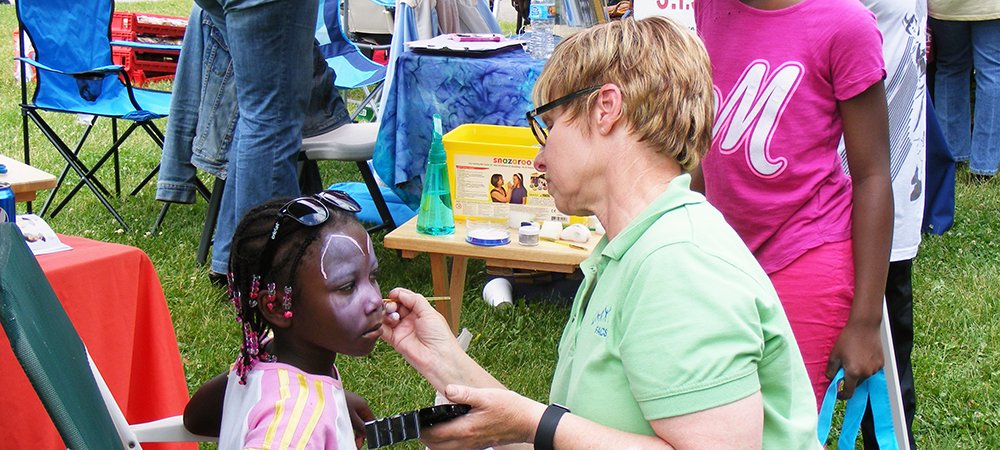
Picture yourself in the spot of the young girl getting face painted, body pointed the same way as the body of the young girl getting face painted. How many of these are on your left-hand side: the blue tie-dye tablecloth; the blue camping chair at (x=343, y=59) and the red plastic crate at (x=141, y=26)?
3

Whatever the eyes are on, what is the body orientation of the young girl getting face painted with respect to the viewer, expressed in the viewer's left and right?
facing to the right of the viewer

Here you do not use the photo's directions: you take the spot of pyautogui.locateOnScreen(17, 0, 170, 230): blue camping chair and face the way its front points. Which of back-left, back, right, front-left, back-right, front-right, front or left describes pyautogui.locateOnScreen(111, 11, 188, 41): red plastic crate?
back-left

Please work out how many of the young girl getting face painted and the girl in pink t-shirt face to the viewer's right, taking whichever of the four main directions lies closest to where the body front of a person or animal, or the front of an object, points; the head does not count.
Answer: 1

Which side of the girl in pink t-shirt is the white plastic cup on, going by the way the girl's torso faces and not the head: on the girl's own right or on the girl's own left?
on the girl's own right

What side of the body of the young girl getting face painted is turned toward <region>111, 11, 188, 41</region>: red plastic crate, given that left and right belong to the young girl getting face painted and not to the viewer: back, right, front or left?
left

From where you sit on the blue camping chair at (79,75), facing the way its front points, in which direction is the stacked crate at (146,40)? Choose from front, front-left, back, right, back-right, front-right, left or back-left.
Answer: back-left
